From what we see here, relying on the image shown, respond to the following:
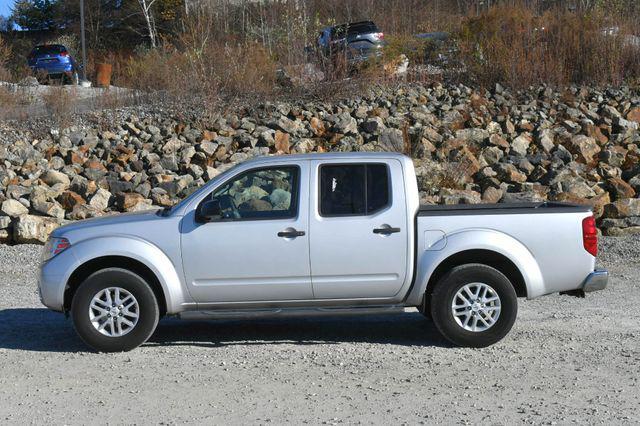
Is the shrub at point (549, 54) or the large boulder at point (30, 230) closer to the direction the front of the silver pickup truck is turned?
the large boulder

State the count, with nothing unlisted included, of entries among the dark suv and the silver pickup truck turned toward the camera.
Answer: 0

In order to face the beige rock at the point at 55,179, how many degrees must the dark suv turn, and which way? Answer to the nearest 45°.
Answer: approximately 90° to its left

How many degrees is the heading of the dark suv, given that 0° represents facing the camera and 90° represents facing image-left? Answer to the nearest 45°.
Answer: approximately 135°

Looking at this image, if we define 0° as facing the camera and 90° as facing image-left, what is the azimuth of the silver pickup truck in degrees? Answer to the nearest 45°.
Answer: approximately 90°

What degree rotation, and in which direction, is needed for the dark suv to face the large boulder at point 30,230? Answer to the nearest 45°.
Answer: approximately 90° to its left

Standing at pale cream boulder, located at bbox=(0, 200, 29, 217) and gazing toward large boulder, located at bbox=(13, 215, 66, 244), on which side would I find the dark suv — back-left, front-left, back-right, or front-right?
back-left

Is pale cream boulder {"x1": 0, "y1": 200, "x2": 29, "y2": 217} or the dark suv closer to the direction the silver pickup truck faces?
the pale cream boulder

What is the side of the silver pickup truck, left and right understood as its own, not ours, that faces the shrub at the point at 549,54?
right

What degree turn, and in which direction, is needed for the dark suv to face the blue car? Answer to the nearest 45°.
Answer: approximately 90° to its left

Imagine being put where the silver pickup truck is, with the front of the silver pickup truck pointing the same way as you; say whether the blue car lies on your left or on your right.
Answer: on your right

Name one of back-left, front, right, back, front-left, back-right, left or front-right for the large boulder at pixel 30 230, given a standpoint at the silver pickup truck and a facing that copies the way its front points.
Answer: front-right

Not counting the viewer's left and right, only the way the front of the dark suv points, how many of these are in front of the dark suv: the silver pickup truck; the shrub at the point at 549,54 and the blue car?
1

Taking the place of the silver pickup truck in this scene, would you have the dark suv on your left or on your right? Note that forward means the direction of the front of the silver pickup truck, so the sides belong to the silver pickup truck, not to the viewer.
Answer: on your right
